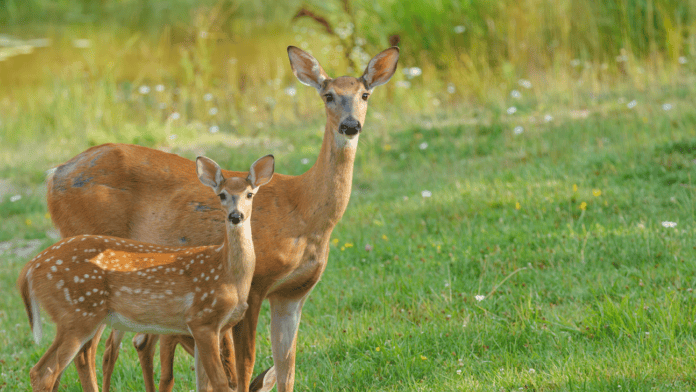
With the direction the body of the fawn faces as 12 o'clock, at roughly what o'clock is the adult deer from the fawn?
The adult deer is roughly at 11 o'clock from the fawn.

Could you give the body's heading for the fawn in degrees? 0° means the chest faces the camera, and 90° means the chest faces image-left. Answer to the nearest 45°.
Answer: approximately 270°
